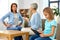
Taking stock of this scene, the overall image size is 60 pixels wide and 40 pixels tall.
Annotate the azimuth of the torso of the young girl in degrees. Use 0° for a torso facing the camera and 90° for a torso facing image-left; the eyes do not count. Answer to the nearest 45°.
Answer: approximately 45°
